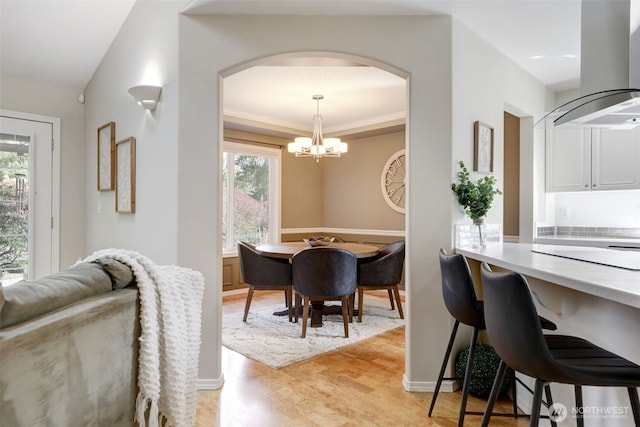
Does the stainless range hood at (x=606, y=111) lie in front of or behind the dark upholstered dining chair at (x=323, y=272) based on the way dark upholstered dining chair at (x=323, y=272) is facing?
behind

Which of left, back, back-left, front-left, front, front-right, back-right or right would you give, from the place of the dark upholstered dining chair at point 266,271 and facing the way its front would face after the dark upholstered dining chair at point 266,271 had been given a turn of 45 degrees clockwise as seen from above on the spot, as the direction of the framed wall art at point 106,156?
back-right

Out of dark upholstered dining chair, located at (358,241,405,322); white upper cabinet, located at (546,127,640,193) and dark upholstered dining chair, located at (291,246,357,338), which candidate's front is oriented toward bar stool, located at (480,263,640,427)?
the white upper cabinet

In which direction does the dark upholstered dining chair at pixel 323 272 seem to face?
away from the camera

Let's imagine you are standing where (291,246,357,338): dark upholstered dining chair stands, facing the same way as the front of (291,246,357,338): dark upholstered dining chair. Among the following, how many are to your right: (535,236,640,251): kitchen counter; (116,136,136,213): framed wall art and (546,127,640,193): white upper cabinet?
2

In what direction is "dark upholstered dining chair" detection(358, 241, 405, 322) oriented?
to the viewer's left

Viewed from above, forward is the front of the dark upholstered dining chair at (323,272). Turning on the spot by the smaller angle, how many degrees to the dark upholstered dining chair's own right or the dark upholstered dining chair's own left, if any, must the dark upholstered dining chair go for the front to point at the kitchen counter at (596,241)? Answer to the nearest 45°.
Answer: approximately 90° to the dark upholstered dining chair's own right

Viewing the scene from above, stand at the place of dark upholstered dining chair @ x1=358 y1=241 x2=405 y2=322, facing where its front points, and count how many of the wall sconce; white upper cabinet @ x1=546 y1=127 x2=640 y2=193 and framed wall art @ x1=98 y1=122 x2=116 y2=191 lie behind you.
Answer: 1

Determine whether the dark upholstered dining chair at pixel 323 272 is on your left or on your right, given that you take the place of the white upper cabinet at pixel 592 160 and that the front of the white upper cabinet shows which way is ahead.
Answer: on your right

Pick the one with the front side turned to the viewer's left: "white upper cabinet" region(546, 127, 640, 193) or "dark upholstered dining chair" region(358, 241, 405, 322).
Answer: the dark upholstered dining chair

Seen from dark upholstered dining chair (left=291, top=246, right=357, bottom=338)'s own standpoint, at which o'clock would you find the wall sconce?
The wall sconce is roughly at 8 o'clock from the dark upholstered dining chair.
